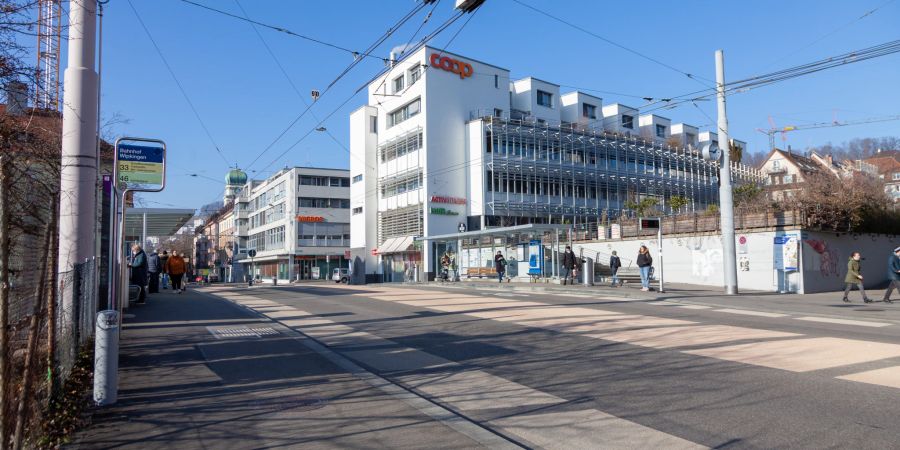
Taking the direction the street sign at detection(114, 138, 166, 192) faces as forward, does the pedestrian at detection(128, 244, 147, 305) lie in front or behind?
behind

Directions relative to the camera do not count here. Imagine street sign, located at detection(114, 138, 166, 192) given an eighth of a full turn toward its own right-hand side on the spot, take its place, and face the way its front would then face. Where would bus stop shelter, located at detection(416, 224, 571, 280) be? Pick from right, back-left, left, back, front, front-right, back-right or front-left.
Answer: back

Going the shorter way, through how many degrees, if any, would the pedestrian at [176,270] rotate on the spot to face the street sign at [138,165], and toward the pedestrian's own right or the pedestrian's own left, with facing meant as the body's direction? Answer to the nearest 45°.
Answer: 0° — they already face it

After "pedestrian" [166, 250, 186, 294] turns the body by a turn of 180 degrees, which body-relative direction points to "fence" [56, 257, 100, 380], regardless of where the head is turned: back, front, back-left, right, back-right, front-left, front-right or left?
back

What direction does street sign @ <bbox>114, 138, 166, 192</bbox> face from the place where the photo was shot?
facing the viewer

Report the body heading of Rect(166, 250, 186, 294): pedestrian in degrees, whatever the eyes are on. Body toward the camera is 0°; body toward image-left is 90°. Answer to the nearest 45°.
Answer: approximately 0°

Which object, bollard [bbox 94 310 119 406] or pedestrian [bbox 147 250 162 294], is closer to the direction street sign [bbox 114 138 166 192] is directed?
the bollard

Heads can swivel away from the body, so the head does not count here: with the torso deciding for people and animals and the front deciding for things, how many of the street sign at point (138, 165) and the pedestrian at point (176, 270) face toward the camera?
2

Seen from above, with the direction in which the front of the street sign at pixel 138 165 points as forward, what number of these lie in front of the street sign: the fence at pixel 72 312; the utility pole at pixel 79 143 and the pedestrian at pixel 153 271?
2
